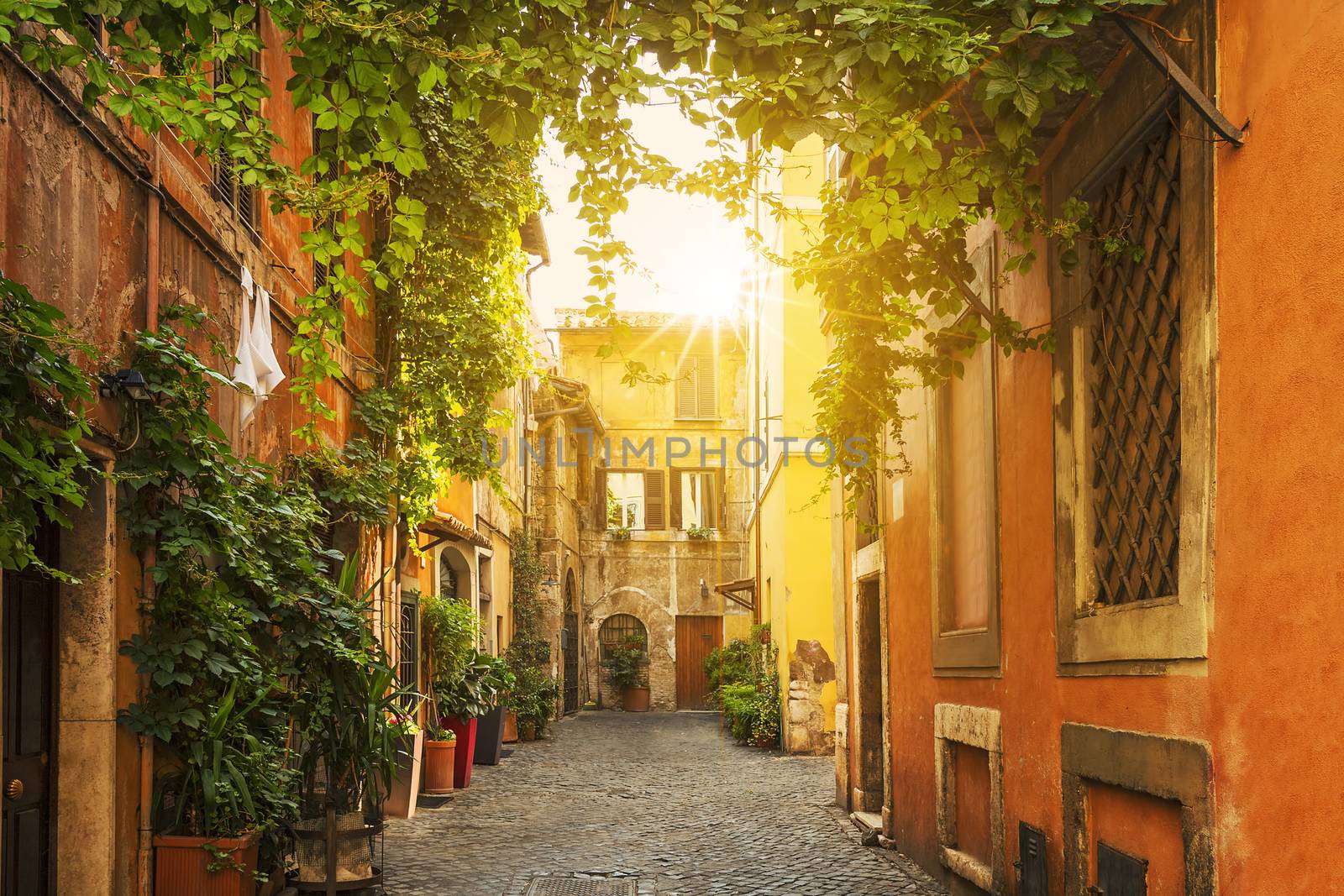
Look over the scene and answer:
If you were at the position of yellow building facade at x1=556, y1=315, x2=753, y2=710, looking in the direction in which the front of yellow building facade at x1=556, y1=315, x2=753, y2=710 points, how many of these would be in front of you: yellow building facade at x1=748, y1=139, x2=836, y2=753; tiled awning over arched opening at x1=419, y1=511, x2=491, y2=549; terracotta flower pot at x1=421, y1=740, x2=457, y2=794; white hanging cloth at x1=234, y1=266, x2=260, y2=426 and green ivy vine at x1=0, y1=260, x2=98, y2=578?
5

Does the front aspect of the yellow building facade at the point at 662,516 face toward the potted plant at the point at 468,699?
yes

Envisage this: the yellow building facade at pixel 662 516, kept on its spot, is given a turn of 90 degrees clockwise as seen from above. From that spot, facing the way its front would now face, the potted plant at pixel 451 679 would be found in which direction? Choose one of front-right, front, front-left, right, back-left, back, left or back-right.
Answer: left

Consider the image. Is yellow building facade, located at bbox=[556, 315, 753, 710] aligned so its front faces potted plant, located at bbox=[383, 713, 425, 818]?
yes

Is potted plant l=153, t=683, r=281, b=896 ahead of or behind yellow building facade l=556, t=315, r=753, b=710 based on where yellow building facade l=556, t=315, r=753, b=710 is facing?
ahead

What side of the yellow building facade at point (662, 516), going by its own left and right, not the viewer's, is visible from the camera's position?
front

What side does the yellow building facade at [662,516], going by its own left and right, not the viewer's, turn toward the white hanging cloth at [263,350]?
front

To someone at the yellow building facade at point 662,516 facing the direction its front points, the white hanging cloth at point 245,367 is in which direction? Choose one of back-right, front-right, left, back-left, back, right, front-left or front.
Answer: front

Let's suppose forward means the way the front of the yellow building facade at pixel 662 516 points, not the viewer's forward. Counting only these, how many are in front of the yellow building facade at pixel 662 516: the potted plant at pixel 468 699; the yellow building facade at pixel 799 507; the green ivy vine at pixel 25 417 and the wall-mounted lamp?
4

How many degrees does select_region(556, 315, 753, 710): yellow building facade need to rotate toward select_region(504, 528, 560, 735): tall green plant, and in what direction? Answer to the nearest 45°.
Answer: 0° — it already faces it

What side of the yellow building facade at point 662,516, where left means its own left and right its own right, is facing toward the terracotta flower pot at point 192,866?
front

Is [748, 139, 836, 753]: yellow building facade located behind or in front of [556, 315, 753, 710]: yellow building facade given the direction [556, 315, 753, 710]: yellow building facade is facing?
in front
